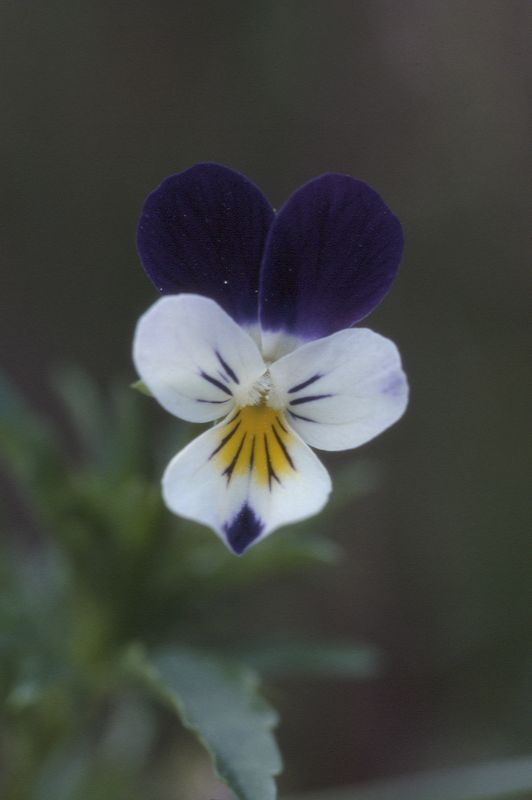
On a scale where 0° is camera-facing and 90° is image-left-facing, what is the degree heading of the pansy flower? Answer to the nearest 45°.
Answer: approximately 0°
